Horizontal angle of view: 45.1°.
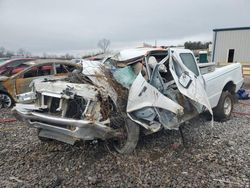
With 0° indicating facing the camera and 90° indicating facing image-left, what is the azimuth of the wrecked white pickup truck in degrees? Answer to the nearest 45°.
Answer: approximately 45°

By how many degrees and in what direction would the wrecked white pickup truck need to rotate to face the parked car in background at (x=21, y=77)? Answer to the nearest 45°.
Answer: approximately 90° to its right

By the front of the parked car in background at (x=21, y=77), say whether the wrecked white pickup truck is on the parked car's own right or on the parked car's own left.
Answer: on the parked car's own left

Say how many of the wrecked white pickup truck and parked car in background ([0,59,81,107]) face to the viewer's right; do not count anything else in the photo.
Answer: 0

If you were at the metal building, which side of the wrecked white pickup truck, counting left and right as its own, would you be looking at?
back

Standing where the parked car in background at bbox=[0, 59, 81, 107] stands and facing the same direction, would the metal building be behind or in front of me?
behind

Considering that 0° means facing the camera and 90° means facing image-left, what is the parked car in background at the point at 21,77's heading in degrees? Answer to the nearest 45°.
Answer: approximately 45°
